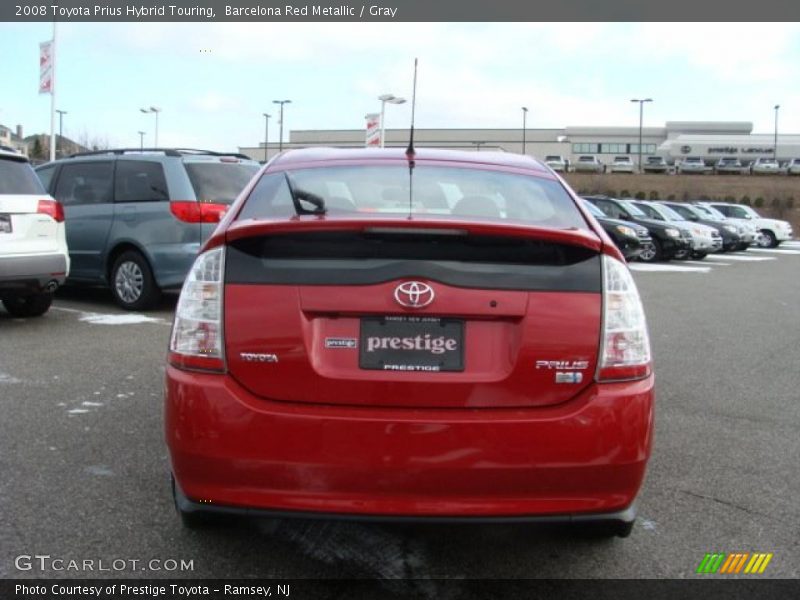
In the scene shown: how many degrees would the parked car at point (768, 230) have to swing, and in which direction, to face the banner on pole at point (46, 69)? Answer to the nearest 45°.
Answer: approximately 90° to its right

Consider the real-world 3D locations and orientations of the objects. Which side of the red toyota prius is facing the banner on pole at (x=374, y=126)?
front

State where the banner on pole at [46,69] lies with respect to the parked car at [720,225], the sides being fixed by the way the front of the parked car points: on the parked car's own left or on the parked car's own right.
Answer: on the parked car's own right

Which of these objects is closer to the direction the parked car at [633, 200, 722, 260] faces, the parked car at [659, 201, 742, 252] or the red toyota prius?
the red toyota prius

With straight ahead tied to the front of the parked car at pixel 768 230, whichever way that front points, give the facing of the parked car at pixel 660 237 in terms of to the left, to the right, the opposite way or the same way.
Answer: the same way

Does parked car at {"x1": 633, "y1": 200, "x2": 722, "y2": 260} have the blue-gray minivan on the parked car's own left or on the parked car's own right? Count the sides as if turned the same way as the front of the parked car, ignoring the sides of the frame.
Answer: on the parked car's own right

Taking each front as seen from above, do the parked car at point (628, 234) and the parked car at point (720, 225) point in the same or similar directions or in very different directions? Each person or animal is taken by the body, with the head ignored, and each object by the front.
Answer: same or similar directions

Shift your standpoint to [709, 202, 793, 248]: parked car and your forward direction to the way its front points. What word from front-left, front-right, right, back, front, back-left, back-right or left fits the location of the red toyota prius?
front-right

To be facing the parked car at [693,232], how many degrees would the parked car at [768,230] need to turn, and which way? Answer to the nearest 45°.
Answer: approximately 45° to its right

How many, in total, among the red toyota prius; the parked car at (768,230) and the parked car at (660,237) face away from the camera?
1

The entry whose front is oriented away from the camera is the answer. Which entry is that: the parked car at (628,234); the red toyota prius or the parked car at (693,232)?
the red toyota prius

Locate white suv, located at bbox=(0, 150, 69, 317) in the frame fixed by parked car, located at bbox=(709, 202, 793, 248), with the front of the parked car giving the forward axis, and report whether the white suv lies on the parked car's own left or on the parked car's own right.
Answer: on the parked car's own right

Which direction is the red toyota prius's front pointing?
away from the camera
